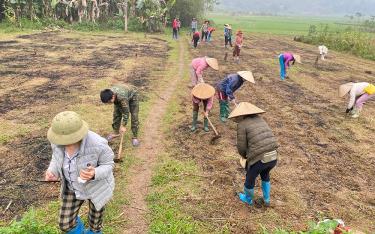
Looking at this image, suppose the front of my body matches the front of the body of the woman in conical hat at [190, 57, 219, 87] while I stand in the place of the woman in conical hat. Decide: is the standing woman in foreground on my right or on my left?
on my right

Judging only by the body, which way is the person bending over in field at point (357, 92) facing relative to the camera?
to the viewer's left

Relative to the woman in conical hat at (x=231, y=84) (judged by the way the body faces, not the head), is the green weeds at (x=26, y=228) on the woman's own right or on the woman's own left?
on the woman's own right

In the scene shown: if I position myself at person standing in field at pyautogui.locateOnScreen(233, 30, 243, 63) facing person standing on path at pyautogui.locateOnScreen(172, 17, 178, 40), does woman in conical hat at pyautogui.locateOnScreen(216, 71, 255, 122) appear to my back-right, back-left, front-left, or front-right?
back-left

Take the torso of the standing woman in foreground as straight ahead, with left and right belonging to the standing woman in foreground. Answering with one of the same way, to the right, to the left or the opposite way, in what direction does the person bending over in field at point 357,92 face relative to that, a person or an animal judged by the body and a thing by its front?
to the right

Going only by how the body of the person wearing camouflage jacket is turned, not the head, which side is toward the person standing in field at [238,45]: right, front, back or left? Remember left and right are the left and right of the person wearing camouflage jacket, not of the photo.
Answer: back
